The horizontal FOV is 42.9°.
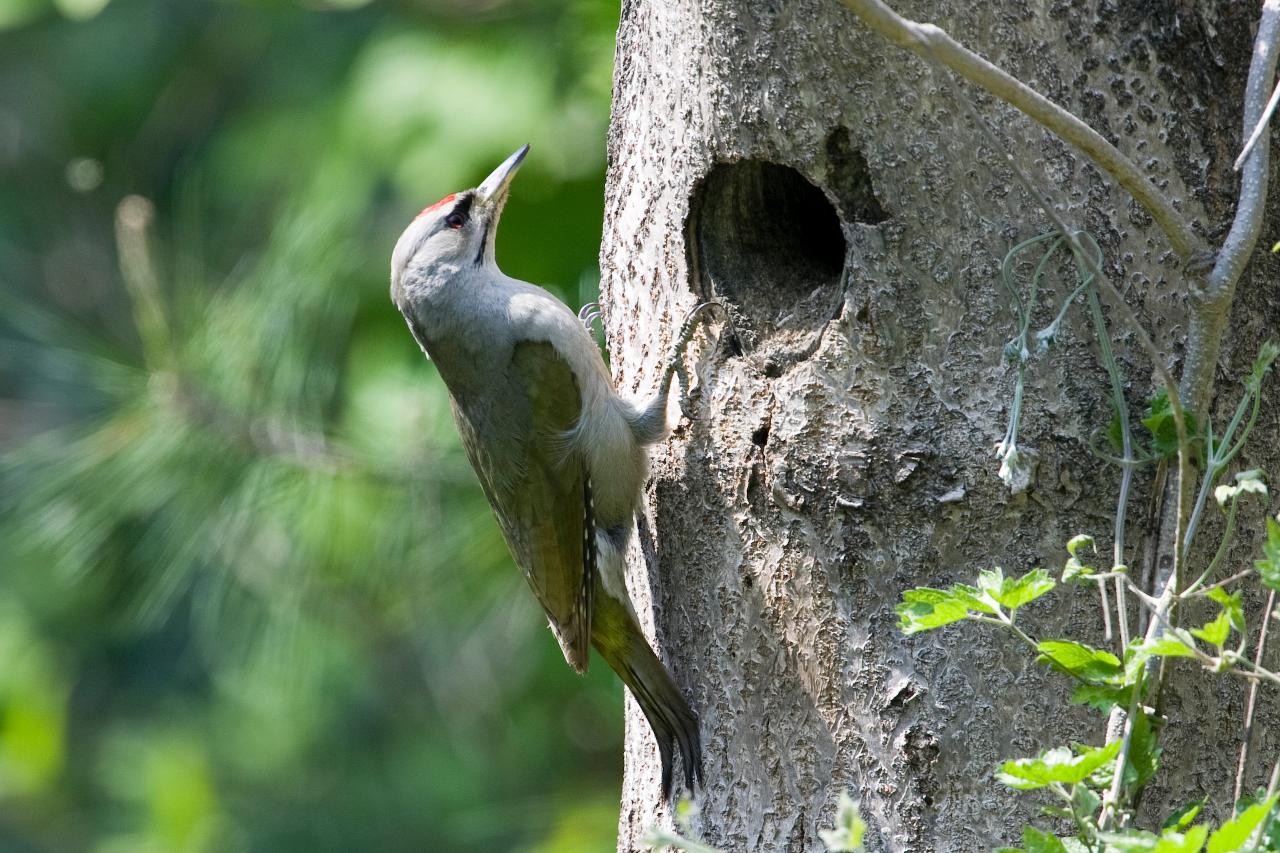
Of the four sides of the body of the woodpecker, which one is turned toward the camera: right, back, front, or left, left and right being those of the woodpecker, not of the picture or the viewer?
right

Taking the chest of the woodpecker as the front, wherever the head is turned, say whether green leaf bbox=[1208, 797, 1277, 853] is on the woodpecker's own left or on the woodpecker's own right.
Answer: on the woodpecker's own right

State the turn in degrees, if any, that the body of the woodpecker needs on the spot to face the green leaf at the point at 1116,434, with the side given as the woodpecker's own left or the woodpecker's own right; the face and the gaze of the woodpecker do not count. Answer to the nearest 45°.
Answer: approximately 45° to the woodpecker's own right

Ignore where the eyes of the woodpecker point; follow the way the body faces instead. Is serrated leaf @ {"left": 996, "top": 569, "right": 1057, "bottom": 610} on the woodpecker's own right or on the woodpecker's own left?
on the woodpecker's own right

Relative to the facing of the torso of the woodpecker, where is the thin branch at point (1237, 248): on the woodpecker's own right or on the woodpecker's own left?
on the woodpecker's own right

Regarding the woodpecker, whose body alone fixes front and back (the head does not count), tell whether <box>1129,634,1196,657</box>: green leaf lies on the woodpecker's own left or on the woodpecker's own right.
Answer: on the woodpecker's own right
